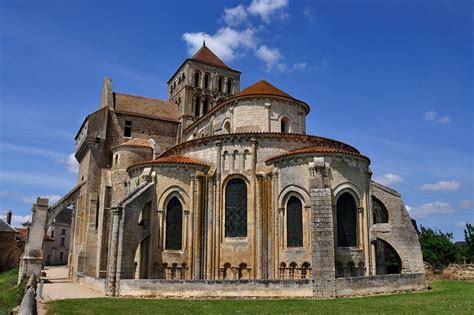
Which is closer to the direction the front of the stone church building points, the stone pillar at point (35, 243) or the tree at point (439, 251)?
the stone pillar

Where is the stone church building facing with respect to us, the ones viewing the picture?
facing away from the viewer and to the left of the viewer

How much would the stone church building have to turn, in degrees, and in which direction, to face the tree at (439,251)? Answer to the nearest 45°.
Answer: approximately 90° to its right

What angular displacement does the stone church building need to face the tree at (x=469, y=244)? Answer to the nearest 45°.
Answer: approximately 90° to its right
